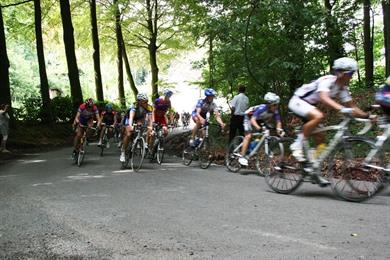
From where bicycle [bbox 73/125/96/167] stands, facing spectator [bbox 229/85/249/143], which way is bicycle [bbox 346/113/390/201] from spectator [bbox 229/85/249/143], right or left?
right

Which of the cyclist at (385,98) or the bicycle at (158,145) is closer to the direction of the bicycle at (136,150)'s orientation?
the cyclist

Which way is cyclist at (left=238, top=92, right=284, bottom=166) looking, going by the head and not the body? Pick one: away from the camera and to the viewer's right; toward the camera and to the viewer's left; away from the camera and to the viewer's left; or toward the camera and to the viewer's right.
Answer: toward the camera and to the viewer's right

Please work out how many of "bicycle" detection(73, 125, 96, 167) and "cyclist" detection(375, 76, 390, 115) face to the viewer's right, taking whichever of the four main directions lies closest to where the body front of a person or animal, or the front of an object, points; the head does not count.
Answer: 1

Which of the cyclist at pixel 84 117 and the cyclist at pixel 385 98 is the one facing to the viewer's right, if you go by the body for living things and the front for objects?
the cyclist at pixel 385 98

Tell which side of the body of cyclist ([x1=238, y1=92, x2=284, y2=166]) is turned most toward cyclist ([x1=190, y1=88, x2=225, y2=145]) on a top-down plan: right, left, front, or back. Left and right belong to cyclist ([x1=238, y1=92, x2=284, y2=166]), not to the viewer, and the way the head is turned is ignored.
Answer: back

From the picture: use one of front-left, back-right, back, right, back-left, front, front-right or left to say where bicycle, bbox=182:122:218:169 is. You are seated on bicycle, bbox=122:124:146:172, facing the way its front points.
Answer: front-left

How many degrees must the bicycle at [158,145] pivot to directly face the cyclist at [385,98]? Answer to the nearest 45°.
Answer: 0° — it already faces them

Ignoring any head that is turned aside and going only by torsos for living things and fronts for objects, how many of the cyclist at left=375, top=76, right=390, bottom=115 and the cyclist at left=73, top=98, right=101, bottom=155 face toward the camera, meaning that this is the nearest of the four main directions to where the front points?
1

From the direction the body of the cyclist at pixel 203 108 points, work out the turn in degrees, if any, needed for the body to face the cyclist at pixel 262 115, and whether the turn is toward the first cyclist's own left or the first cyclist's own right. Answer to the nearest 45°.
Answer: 0° — they already face them
